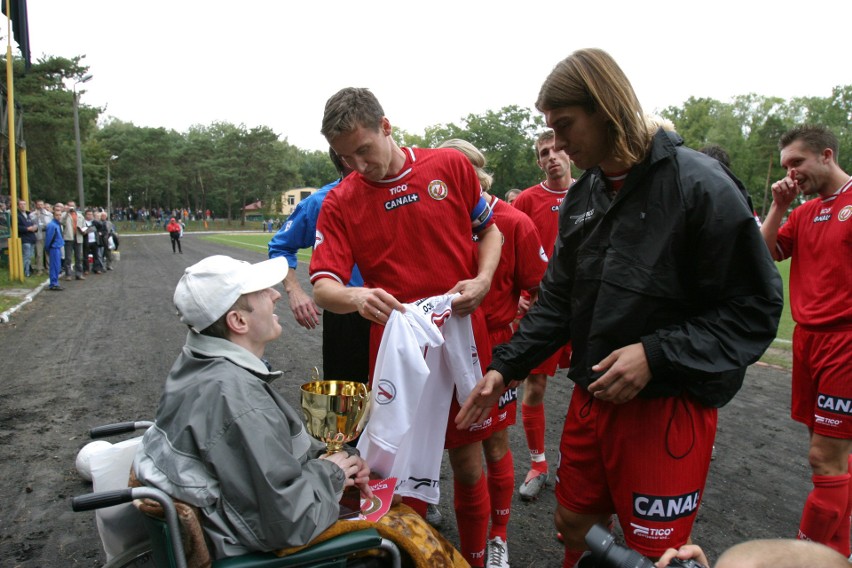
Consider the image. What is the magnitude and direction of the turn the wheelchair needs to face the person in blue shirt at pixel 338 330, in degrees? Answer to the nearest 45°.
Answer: approximately 45° to its left

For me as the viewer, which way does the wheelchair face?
facing to the right of the viewer

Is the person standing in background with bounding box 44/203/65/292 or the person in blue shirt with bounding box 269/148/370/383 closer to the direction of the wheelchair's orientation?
the person in blue shirt

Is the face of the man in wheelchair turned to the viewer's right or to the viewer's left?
to the viewer's right
